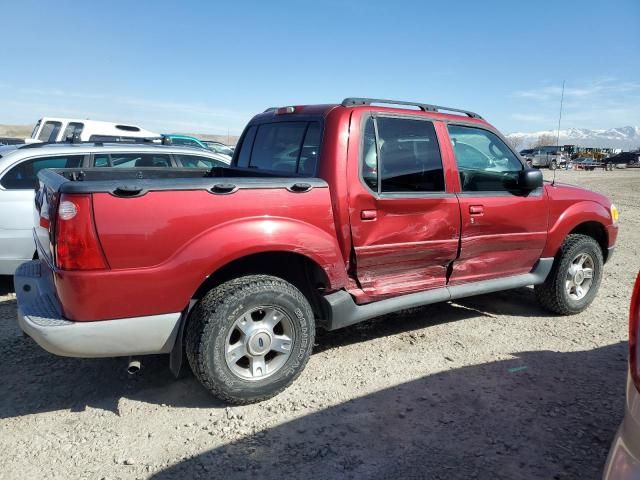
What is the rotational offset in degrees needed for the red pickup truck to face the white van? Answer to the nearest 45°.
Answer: approximately 90° to its left

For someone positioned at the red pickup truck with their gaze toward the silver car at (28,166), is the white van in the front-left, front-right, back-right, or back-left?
front-right

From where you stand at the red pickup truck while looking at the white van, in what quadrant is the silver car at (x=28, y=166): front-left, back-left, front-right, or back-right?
front-left

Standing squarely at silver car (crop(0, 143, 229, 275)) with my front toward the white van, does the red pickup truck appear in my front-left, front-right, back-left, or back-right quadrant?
back-right

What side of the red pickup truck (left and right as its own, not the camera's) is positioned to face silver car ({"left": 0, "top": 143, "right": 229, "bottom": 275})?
left

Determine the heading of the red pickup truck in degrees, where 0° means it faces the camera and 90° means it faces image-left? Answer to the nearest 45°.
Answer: approximately 225°
